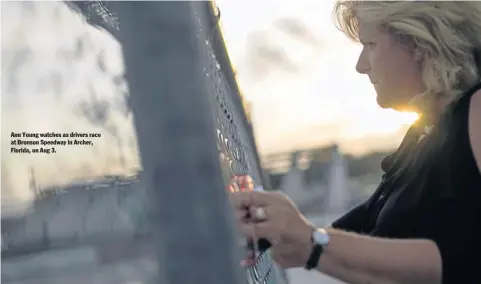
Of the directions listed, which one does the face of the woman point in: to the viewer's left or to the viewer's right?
to the viewer's left

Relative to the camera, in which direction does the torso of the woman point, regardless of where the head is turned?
to the viewer's left
